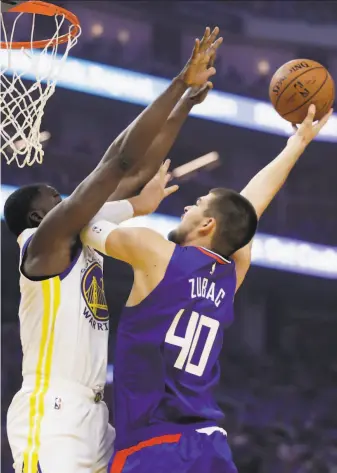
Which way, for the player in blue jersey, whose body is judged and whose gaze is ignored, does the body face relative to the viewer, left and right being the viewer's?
facing away from the viewer and to the left of the viewer

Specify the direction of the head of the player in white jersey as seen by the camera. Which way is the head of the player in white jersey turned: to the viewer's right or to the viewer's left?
to the viewer's right
